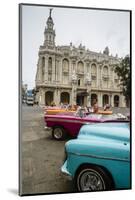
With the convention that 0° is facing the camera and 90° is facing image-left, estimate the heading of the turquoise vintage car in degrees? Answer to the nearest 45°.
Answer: approximately 90°

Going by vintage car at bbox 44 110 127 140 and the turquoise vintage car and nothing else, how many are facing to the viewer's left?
2

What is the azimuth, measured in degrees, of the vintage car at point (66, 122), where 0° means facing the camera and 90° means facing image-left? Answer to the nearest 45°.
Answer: approximately 90°
